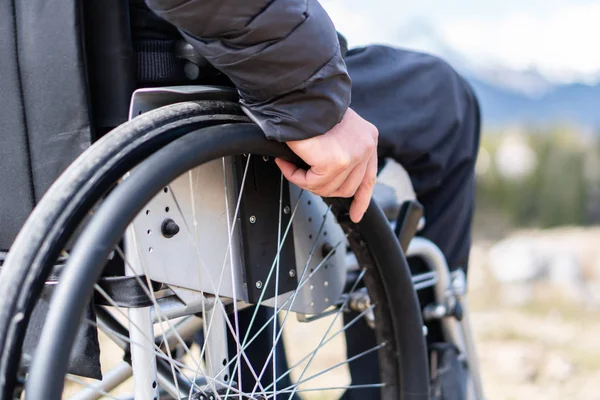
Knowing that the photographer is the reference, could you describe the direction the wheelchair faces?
facing away from the viewer and to the right of the viewer
